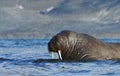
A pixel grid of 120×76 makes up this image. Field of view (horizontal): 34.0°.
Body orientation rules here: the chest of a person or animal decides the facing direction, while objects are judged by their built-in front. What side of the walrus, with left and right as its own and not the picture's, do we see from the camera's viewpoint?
left
